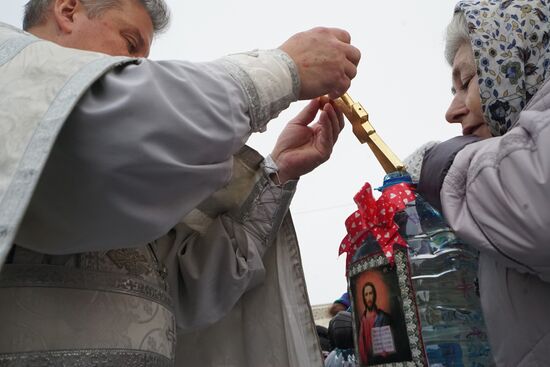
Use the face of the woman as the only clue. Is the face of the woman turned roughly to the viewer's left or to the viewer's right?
to the viewer's left

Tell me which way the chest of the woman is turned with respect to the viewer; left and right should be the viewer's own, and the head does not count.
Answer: facing to the left of the viewer
